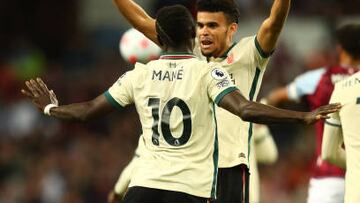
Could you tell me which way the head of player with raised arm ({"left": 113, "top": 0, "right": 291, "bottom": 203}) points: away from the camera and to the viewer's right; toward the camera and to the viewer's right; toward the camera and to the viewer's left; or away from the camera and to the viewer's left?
toward the camera and to the viewer's left

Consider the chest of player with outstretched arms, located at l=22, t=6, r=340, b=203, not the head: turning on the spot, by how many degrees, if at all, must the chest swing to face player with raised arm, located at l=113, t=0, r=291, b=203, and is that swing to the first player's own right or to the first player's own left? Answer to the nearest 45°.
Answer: approximately 45° to the first player's own right

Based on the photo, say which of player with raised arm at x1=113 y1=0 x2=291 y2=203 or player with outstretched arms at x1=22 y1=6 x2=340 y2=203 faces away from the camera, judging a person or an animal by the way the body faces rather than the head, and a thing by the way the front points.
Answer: player with outstretched arms at x1=22 y1=6 x2=340 y2=203

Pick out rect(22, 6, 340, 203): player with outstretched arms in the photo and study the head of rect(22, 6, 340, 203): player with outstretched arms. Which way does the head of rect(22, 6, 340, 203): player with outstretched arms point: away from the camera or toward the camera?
away from the camera

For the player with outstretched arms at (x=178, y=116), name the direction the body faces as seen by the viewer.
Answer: away from the camera

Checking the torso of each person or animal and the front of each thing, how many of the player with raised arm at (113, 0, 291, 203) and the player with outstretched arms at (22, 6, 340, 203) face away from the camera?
1

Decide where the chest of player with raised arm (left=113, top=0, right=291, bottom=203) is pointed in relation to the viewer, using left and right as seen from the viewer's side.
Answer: facing the viewer and to the left of the viewer

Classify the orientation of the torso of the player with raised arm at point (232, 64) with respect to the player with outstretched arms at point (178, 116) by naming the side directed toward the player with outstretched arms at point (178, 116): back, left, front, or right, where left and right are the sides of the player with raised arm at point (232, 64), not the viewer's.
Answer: front
